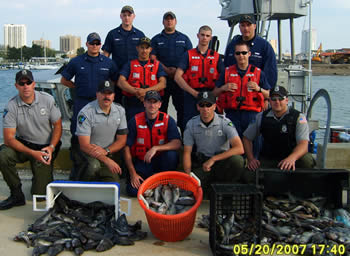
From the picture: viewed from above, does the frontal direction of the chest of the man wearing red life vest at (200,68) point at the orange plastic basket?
yes

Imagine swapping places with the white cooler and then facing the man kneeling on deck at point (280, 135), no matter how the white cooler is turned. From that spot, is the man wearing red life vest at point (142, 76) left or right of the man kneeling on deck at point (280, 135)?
left

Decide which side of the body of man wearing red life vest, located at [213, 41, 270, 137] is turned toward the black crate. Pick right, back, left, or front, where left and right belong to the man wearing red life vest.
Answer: front

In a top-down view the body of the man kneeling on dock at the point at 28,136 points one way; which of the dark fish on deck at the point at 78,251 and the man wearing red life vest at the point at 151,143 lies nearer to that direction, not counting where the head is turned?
the dark fish on deck

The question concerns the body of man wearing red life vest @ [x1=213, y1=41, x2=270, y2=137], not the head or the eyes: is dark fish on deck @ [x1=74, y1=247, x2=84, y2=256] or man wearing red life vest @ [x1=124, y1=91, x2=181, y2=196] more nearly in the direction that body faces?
the dark fish on deck

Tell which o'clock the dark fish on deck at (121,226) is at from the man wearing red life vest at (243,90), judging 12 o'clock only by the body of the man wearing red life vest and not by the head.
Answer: The dark fish on deck is roughly at 1 o'clock from the man wearing red life vest.

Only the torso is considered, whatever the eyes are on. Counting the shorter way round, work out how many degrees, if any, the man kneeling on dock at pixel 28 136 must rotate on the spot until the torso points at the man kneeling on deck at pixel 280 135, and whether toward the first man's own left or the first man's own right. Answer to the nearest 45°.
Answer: approximately 90° to the first man's own left

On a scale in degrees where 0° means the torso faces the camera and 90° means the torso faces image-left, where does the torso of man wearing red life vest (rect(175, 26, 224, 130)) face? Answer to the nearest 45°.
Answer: approximately 0°

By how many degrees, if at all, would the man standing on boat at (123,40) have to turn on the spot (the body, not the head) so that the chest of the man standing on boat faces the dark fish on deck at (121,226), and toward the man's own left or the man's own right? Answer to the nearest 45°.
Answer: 0° — they already face it
